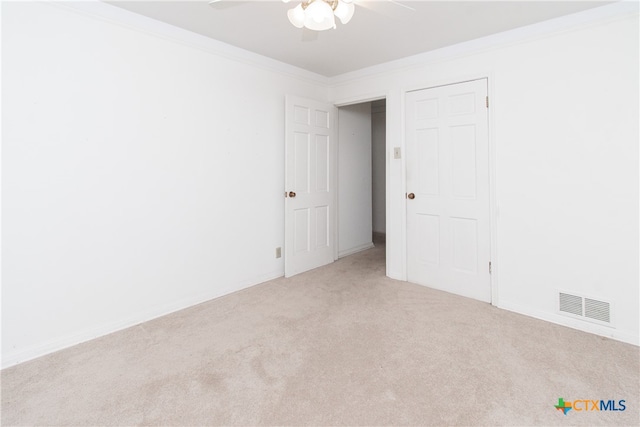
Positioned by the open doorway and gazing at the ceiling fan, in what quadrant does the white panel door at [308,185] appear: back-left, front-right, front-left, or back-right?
front-right

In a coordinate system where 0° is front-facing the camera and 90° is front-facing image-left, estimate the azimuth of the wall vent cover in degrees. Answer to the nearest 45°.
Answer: approximately 45°

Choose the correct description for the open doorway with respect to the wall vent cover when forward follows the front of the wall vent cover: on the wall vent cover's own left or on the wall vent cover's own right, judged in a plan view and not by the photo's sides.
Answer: on the wall vent cover's own right

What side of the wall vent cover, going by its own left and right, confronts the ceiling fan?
front
